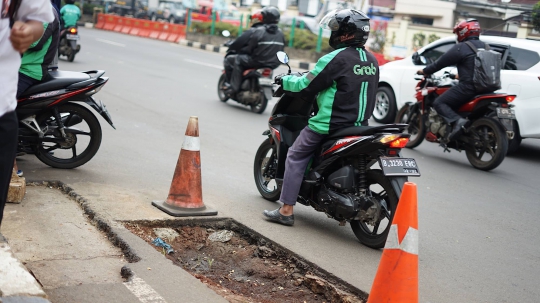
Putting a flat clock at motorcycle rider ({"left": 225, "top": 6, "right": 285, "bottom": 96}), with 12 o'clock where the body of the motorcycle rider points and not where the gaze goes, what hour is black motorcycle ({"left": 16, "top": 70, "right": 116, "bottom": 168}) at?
The black motorcycle is roughly at 8 o'clock from the motorcycle rider.

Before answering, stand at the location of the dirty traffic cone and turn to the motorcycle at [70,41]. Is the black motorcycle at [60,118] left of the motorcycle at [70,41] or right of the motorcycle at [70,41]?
left

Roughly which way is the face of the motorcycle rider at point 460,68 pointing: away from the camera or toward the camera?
away from the camera

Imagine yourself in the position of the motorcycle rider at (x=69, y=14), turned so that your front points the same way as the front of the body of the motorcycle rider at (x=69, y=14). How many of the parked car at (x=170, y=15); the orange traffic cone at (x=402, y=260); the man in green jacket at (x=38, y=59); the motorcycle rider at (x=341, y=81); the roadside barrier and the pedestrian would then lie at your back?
4

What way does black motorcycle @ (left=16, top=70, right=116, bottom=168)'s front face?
to the viewer's left

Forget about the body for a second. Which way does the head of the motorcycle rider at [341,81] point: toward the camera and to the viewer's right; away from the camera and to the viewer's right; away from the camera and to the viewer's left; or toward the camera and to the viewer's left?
away from the camera and to the viewer's left

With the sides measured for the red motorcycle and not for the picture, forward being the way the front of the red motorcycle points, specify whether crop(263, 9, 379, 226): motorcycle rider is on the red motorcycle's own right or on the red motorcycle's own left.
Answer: on the red motorcycle's own left

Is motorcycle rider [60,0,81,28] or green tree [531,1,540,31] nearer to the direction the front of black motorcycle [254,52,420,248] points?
the motorcycle rider

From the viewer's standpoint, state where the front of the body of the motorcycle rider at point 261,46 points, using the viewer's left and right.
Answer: facing away from the viewer and to the left of the viewer

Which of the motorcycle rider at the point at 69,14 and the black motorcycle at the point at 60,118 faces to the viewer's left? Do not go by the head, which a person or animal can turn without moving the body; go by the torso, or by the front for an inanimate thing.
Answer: the black motorcycle

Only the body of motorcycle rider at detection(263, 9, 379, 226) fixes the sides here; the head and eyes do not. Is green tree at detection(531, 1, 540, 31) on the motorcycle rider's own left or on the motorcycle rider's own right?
on the motorcycle rider's own right

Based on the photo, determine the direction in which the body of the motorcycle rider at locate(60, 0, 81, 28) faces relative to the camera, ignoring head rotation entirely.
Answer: away from the camera
